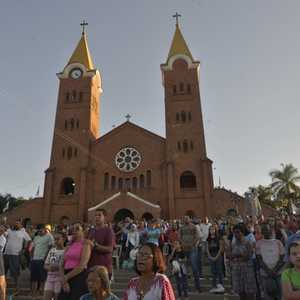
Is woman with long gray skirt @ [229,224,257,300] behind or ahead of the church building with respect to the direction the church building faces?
ahead

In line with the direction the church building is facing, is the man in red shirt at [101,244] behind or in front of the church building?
in front

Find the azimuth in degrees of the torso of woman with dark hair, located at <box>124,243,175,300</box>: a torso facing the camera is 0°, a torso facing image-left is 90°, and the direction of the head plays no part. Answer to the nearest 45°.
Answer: approximately 45°

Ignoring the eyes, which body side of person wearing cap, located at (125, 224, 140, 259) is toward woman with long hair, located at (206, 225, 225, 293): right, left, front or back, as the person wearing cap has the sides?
left

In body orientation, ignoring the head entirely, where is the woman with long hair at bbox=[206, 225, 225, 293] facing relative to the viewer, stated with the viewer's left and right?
facing the viewer

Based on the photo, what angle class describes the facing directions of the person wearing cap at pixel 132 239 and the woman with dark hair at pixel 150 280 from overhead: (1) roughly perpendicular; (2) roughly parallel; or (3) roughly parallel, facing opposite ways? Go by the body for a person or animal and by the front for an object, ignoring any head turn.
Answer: roughly parallel

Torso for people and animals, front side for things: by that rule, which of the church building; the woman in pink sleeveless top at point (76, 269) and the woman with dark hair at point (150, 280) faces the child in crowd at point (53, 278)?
the church building

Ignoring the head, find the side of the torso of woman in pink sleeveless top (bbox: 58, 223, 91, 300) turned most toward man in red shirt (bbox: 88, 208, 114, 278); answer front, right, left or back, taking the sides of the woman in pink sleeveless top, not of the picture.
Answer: back

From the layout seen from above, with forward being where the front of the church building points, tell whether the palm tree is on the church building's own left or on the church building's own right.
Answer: on the church building's own left

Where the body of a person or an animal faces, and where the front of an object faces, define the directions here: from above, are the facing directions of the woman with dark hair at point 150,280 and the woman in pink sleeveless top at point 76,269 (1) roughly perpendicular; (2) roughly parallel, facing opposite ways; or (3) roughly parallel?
roughly parallel

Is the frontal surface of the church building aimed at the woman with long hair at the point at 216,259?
yes

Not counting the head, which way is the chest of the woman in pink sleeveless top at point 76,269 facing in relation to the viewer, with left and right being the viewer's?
facing the viewer and to the left of the viewer

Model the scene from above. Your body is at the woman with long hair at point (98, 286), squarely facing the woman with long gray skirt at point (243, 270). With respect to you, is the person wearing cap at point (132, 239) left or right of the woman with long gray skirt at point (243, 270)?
left

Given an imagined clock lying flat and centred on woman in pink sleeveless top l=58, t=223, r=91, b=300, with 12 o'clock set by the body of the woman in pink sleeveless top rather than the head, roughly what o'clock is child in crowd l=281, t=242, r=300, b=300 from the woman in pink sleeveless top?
The child in crowd is roughly at 9 o'clock from the woman in pink sleeveless top.

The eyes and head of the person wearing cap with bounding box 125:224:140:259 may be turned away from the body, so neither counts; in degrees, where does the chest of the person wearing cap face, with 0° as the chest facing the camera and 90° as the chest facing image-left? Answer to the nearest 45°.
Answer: approximately 45°

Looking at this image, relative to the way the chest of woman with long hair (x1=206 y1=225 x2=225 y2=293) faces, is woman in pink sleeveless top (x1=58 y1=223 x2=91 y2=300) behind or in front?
in front

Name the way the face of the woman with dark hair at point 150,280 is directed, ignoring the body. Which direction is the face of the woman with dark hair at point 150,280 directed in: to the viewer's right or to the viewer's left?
to the viewer's left

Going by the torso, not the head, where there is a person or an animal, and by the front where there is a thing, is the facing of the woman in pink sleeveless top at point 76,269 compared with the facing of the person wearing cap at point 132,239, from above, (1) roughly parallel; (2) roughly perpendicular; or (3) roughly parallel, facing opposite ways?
roughly parallel
